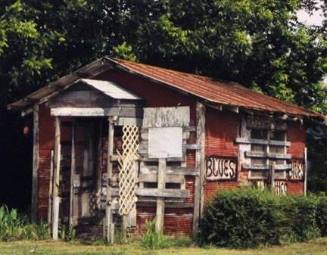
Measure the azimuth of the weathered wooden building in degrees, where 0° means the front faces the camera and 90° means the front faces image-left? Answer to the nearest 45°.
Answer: approximately 45°

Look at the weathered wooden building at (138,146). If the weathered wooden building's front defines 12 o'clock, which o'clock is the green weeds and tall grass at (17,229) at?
The green weeds and tall grass is roughly at 2 o'clock from the weathered wooden building.
